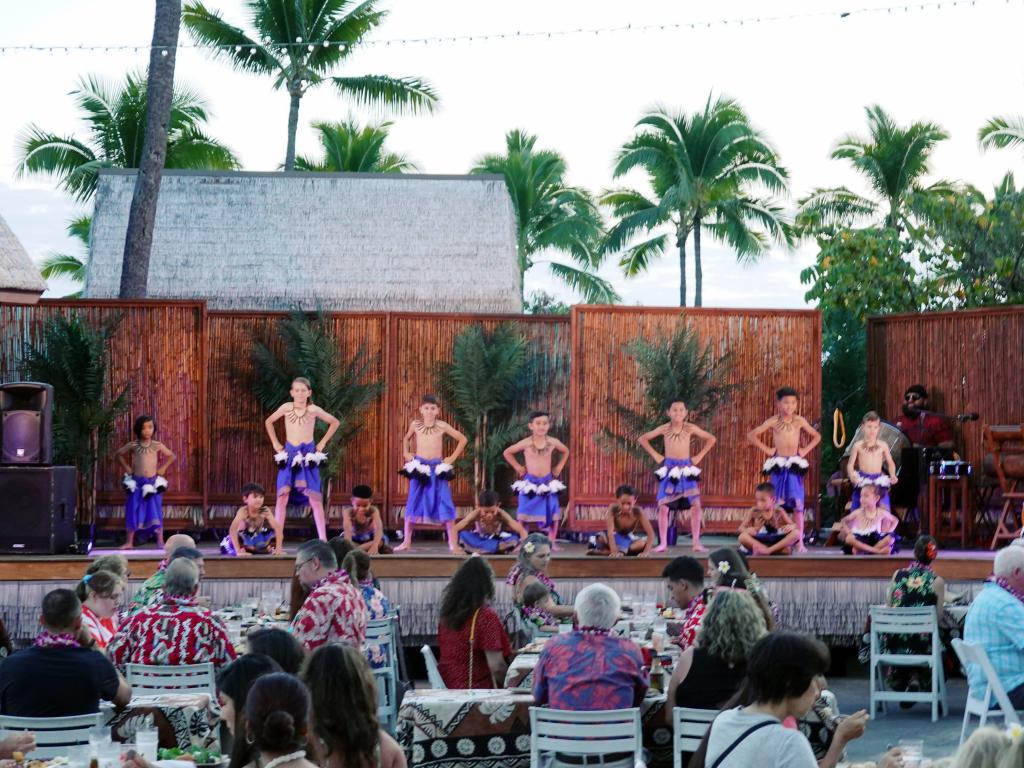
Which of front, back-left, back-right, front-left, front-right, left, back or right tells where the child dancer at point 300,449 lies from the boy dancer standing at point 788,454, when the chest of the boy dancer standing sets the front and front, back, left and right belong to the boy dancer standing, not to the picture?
right

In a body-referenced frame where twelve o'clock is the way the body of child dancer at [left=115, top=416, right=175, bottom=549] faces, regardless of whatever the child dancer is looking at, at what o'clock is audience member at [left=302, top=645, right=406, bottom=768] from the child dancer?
The audience member is roughly at 12 o'clock from the child dancer.

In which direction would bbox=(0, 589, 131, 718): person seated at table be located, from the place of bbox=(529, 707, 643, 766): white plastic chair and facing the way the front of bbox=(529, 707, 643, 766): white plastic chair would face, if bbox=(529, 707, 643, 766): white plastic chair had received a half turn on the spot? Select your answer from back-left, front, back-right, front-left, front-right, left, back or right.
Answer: right

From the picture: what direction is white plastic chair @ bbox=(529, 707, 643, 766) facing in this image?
away from the camera

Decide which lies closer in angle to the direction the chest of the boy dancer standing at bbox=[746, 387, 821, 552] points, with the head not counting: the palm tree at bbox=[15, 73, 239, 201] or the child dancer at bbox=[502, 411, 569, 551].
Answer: the child dancer

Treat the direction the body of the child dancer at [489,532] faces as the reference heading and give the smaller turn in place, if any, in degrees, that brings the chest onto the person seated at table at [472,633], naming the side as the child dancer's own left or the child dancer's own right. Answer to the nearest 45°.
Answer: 0° — they already face them

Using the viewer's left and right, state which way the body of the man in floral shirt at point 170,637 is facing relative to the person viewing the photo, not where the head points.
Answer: facing away from the viewer

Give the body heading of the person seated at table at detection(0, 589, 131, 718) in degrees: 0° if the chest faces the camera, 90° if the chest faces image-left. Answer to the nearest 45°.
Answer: approximately 180°

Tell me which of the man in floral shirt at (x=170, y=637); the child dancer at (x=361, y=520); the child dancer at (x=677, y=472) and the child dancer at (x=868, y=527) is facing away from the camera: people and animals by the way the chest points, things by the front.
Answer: the man in floral shirt

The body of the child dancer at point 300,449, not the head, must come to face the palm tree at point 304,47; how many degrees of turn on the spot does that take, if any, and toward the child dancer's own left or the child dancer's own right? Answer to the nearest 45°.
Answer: approximately 180°

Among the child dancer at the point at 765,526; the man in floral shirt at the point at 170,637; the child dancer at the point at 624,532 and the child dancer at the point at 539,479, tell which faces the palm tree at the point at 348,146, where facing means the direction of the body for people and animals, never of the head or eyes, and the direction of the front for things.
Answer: the man in floral shirt

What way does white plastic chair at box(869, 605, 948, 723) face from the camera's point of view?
away from the camera
